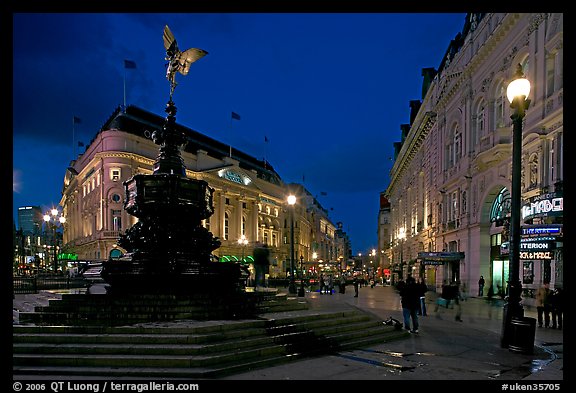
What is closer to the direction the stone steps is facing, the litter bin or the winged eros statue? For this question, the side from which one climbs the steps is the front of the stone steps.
the litter bin
